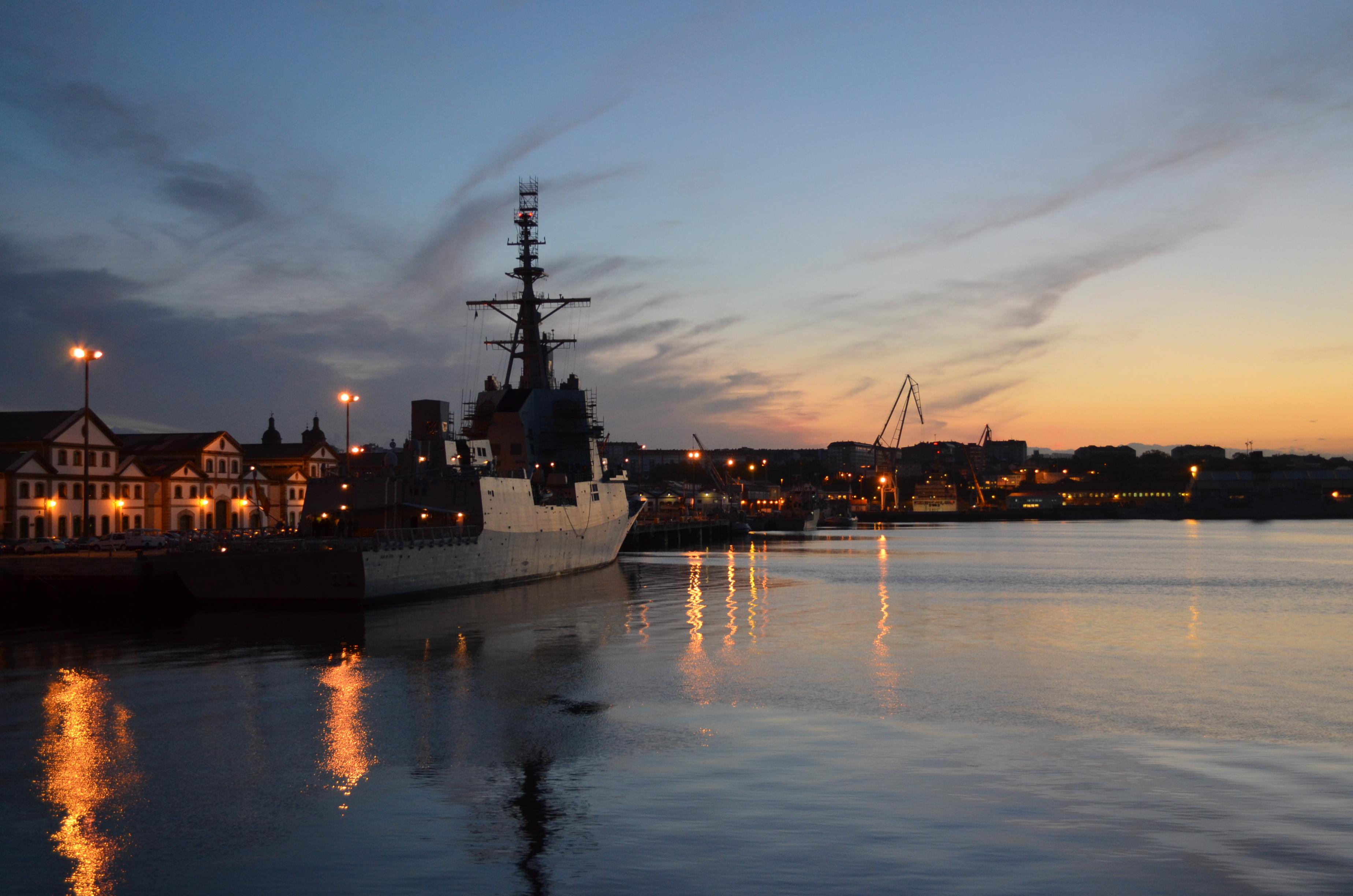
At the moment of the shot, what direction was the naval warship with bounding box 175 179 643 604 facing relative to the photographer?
facing away from the viewer and to the right of the viewer

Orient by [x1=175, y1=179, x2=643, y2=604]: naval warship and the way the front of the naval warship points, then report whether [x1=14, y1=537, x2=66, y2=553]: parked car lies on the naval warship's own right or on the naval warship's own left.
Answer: on the naval warship's own left
